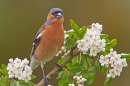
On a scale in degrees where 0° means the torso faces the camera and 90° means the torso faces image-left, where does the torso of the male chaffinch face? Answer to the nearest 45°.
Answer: approximately 315°
